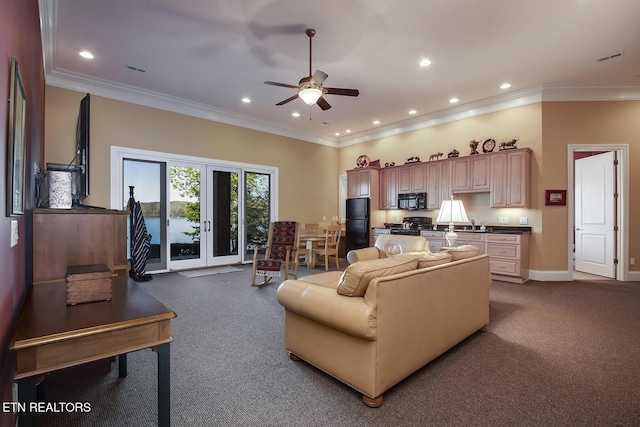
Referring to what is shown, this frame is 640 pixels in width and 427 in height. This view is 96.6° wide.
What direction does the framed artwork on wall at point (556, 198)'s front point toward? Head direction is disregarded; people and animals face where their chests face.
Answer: toward the camera

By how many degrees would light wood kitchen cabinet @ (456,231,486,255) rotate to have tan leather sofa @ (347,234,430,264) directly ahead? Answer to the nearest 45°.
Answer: approximately 45° to its right

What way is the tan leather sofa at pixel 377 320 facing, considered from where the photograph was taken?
facing away from the viewer and to the left of the viewer

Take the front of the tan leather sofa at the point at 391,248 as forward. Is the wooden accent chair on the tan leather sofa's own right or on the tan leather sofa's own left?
on the tan leather sofa's own right

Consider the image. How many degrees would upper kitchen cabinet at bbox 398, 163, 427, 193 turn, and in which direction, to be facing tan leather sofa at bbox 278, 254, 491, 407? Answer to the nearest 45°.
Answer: approximately 45° to its left

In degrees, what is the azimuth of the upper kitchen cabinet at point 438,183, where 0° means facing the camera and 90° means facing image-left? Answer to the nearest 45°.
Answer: approximately 45°

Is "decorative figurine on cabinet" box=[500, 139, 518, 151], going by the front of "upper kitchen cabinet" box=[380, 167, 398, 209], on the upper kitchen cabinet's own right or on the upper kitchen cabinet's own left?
on the upper kitchen cabinet's own left

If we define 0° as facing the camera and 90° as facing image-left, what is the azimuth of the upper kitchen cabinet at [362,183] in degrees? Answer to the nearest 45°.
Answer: approximately 45°

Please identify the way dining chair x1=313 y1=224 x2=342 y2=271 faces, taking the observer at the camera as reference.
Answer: facing away from the viewer and to the left of the viewer

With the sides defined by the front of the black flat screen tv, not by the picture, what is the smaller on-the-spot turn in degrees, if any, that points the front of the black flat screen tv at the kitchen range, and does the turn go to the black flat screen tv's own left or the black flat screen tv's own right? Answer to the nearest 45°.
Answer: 0° — it already faces it

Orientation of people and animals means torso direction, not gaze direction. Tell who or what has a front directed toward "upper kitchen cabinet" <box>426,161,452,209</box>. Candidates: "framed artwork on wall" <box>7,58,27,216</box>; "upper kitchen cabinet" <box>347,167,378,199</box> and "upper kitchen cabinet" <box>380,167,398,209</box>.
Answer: the framed artwork on wall

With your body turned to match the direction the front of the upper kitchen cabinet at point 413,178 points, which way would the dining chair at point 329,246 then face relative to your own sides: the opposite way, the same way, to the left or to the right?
to the right

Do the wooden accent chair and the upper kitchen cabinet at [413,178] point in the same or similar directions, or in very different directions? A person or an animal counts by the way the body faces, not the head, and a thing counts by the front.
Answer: same or similar directions

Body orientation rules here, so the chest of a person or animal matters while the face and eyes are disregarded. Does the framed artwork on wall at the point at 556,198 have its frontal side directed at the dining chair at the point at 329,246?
no

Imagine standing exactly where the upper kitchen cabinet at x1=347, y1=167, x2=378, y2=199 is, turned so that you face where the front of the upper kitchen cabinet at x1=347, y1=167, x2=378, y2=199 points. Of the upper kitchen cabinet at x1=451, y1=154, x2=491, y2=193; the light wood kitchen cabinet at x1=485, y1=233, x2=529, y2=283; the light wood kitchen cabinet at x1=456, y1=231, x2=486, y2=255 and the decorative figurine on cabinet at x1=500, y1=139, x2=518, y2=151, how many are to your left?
4

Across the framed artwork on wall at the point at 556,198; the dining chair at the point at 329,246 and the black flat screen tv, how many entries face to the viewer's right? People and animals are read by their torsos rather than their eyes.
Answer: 1

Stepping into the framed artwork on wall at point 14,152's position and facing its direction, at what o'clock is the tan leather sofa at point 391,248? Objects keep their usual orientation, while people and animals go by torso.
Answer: The tan leather sofa is roughly at 12 o'clock from the framed artwork on wall.

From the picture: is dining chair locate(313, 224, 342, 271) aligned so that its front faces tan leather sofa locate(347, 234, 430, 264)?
no

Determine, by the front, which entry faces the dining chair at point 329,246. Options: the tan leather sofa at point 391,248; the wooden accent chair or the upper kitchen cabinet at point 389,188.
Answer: the upper kitchen cabinet

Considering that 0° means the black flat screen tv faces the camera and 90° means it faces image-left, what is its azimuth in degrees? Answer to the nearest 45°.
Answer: approximately 270°

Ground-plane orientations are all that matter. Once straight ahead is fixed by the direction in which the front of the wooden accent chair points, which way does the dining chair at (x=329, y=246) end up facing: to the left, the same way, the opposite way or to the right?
to the right

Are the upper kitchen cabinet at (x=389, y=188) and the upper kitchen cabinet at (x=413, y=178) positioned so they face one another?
no
